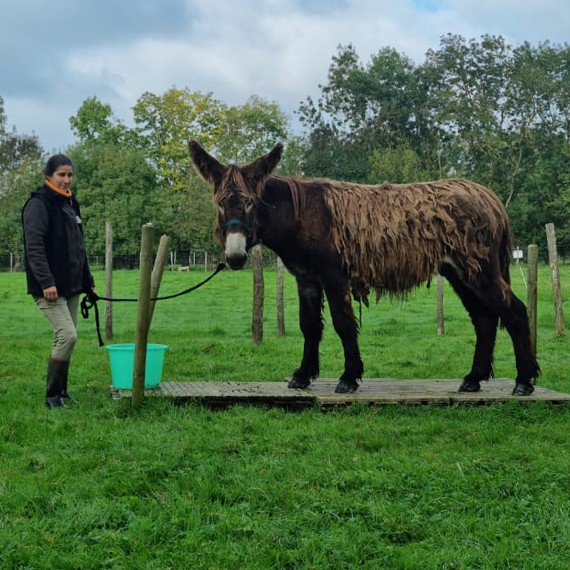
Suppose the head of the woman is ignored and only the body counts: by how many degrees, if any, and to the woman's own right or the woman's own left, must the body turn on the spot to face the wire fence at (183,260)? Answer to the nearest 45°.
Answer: approximately 135° to the woman's own left

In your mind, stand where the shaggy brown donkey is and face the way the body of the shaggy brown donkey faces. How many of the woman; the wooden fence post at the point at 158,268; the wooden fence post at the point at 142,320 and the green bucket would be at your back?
0

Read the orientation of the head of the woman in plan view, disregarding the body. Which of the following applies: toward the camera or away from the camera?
toward the camera

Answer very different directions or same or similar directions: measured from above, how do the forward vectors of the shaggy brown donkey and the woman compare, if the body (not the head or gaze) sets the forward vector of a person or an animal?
very different directions

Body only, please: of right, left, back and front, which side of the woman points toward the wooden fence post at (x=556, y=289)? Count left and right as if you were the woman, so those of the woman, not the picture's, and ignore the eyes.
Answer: left

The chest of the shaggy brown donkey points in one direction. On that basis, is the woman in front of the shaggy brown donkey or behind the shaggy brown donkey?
in front

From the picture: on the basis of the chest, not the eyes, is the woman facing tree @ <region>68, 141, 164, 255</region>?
no

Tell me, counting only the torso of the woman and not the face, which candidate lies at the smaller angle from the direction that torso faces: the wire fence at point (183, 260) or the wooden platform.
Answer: the wooden platform

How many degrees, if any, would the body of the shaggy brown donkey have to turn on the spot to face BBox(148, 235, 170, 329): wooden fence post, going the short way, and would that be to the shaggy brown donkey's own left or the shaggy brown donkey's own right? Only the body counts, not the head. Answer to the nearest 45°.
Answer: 0° — it already faces it

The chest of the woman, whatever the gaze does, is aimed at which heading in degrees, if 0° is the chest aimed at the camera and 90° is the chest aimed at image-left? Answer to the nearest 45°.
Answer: approximately 315°

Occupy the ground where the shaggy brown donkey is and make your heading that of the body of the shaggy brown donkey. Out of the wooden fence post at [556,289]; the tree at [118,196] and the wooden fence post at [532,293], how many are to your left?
0

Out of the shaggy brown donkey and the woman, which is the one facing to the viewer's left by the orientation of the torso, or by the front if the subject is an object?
the shaggy brown donkey

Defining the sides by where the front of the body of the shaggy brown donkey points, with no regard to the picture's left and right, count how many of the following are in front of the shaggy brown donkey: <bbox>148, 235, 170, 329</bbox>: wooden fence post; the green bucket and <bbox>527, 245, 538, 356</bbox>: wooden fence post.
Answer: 2

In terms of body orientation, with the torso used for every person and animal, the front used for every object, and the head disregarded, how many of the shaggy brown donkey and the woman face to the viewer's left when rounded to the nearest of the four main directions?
1

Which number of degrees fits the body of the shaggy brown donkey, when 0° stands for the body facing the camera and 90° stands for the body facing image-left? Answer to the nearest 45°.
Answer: approximately 90°
